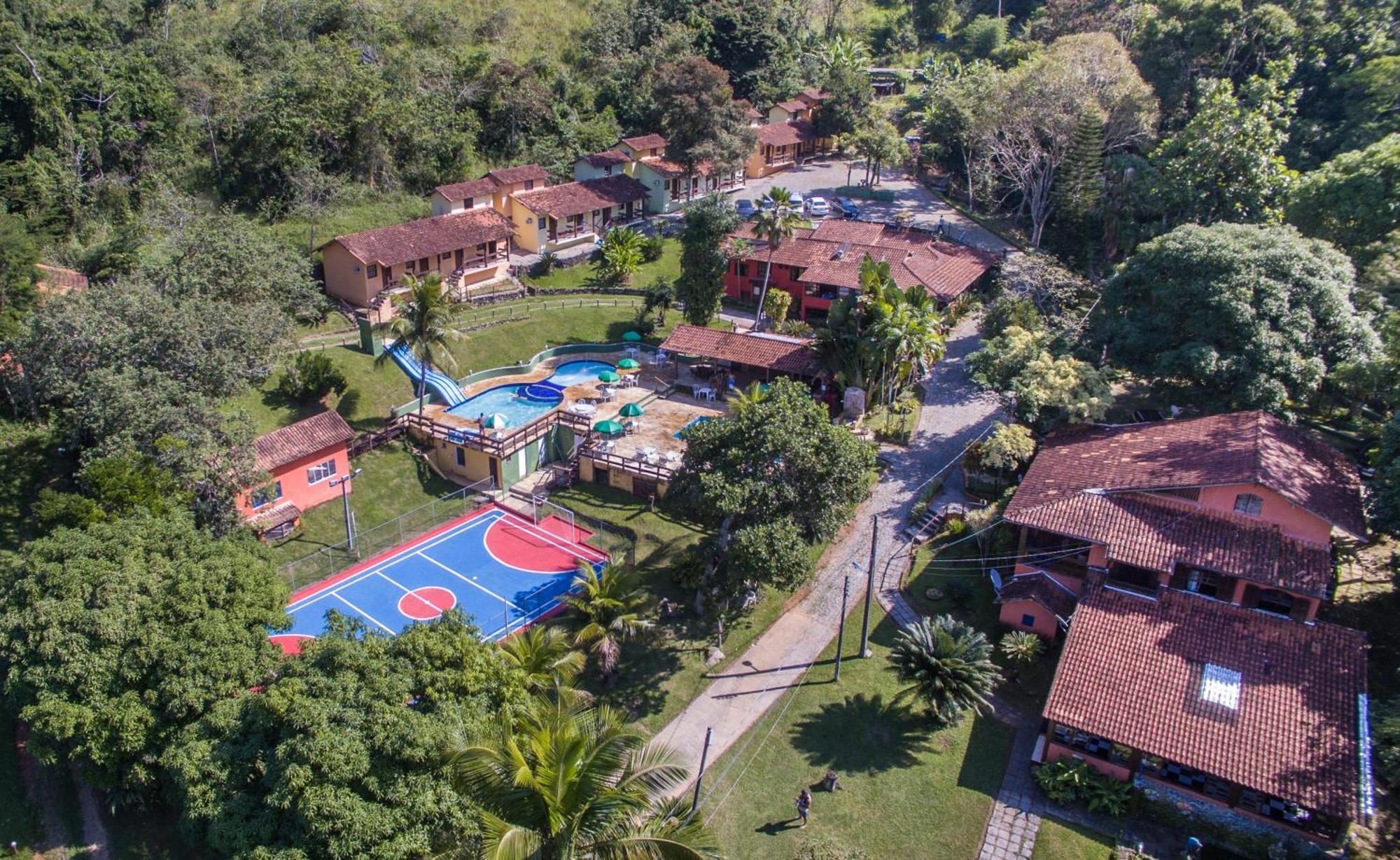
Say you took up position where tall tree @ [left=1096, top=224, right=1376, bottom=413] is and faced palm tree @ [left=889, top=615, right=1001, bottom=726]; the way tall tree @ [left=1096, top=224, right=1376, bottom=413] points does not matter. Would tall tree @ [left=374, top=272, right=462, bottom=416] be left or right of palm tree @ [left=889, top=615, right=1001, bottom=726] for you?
right

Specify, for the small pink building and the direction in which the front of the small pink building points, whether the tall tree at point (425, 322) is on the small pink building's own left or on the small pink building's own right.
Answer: on the small pink building's own left

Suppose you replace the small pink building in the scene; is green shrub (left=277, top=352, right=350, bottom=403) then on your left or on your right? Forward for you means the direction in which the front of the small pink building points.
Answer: on your left

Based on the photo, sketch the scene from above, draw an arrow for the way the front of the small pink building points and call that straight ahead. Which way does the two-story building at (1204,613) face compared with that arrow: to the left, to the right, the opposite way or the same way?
to the right
